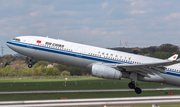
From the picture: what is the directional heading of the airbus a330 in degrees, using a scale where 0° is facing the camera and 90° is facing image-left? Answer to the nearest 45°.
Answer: approximately 90°
